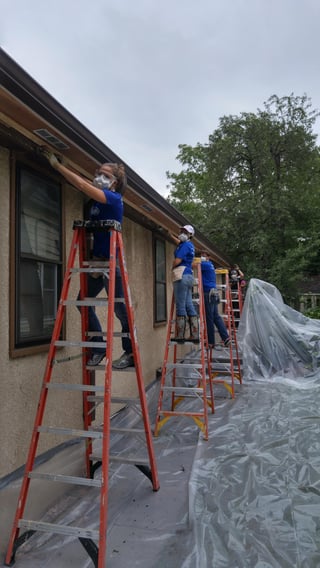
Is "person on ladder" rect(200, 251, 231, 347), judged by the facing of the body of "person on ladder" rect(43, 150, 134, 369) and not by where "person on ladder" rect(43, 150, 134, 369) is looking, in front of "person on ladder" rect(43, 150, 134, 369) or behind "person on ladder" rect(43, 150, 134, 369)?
behind

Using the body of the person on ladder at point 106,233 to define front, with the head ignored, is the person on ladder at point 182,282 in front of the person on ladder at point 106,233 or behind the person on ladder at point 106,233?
behind

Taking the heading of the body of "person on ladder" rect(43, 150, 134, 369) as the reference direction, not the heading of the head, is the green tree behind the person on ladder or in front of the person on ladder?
behind

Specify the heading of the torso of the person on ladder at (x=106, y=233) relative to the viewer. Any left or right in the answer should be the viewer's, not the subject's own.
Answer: facing the viewer and to the left of the viewer

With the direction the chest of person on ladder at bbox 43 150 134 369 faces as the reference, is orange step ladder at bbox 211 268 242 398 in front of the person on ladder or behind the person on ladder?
behind
